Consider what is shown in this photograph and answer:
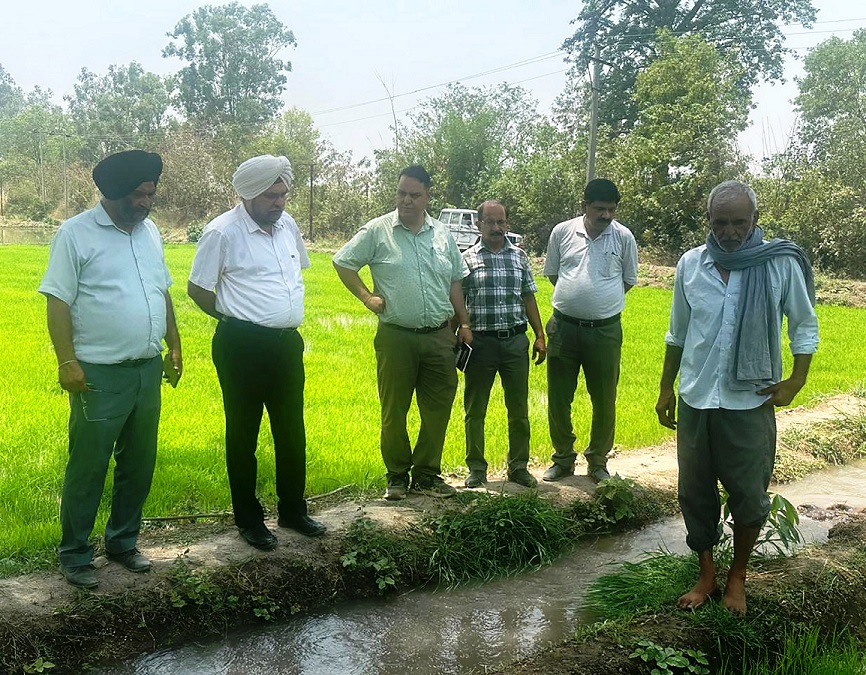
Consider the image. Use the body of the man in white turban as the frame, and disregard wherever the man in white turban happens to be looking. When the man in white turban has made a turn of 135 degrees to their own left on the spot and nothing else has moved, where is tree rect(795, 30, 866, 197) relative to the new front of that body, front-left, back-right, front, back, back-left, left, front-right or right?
front-right

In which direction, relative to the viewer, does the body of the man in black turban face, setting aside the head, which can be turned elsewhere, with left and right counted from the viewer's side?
facing the viewer and to the right of the viewer

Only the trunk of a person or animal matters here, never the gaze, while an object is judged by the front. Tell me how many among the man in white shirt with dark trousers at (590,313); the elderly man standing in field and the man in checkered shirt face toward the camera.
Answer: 3

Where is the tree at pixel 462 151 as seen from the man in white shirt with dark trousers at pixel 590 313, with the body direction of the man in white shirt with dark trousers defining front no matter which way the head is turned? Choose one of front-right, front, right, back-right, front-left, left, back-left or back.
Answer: back

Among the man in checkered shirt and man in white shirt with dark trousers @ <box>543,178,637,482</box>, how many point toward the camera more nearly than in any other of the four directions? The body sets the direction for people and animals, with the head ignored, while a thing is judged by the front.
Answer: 2

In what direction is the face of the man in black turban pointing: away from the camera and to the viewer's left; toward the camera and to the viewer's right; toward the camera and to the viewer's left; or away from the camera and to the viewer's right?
toward the camera and to the viewer's right

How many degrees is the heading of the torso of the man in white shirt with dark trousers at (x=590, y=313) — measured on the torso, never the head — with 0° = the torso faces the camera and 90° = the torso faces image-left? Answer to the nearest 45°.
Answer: approximately 0°

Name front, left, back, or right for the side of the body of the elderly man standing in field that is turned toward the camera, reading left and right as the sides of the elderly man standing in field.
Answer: front

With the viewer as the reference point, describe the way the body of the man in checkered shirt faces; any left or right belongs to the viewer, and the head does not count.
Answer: facing the viewer

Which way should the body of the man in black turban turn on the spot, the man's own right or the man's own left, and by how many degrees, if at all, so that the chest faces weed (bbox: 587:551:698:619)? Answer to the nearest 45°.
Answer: approximately 45° to the man's own left

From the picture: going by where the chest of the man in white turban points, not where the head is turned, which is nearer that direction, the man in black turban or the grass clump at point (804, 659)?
the grass clump
